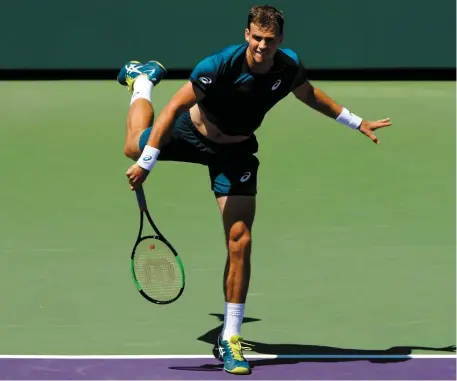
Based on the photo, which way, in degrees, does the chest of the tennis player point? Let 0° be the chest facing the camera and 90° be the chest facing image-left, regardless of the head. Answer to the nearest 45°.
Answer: approximately 0°
